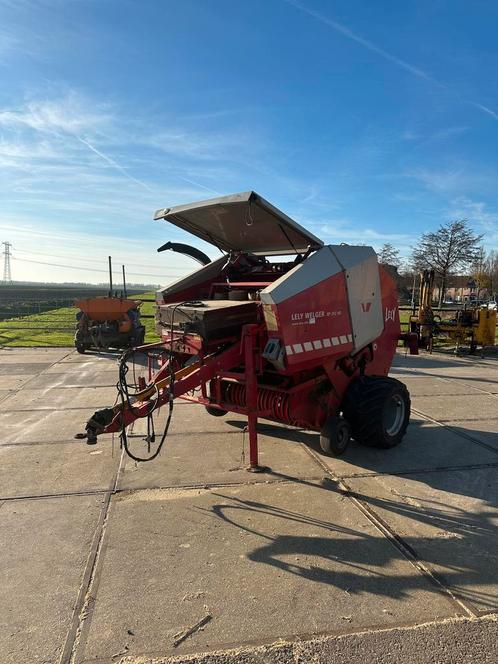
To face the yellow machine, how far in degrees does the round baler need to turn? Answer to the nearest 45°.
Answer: approximately 180°

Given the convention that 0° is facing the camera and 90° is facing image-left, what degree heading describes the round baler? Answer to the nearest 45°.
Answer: approximately 45°

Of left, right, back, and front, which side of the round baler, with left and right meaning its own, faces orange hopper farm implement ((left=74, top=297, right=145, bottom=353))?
right
